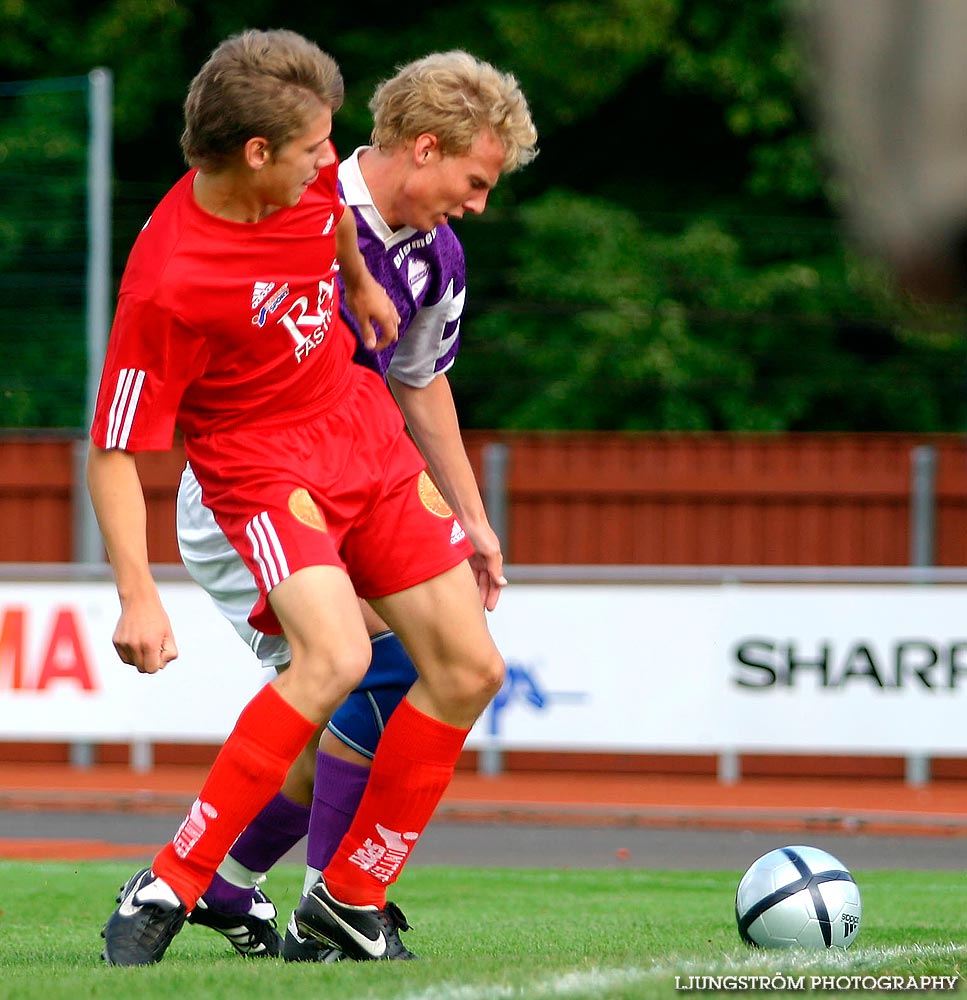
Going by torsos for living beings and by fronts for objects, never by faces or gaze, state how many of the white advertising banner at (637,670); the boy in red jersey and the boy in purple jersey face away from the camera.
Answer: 0

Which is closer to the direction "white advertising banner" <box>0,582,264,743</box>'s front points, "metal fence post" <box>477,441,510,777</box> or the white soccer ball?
the white soccer ball

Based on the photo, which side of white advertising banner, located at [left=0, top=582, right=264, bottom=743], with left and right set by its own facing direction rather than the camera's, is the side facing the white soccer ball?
front

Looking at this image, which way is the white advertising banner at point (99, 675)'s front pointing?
toward the camera

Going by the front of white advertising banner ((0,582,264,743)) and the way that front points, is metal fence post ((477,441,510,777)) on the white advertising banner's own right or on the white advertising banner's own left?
on the white advertising banner's own left

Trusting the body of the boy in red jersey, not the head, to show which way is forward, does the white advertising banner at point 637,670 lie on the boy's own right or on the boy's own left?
on the boy's own left

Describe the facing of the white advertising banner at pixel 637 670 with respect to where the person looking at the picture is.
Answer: facing the viewer

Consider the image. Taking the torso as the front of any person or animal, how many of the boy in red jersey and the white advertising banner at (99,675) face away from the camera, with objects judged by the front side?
0

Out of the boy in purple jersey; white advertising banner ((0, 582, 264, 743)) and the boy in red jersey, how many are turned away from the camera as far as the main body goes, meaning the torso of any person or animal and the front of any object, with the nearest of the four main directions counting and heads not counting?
0

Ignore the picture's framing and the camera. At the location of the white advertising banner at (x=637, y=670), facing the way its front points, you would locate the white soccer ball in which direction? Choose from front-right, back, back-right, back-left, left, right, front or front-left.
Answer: front

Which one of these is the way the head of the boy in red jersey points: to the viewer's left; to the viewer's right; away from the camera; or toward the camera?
to the viewer's right

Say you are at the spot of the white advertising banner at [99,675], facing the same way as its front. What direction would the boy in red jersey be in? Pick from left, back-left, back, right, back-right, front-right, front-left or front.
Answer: front

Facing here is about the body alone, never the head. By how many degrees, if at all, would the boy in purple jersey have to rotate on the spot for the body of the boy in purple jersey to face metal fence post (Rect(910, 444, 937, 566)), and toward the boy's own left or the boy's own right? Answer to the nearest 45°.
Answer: approximately 90° to the boy's own left

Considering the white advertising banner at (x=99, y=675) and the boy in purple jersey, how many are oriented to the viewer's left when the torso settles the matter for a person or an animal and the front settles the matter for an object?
0

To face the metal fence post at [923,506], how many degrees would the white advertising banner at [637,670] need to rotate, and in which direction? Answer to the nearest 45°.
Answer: approximately 135° to its left

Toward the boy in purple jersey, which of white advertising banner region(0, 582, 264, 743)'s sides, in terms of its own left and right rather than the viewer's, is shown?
front
